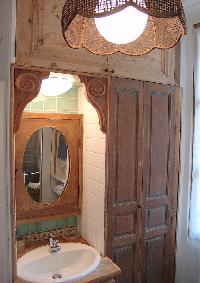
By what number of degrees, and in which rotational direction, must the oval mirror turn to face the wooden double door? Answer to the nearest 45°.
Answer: approximately 90° to its left

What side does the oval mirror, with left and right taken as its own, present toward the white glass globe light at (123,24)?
front

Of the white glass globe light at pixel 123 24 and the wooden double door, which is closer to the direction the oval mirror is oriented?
the white glass globe light

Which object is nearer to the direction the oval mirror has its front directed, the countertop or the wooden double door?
the countertop

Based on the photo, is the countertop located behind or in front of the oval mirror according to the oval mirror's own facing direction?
in front

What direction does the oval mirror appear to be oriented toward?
toward the camera
